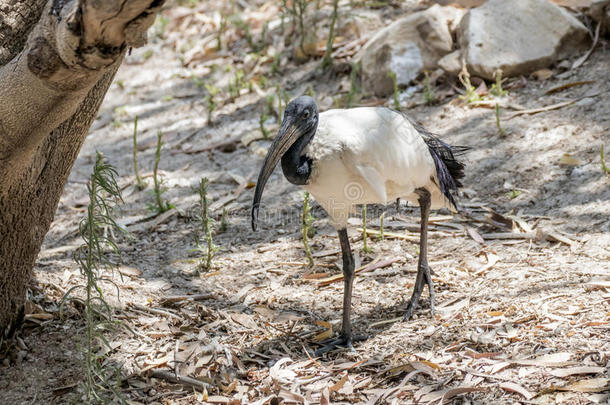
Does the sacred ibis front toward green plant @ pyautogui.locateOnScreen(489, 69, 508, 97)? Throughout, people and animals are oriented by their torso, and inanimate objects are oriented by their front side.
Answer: no

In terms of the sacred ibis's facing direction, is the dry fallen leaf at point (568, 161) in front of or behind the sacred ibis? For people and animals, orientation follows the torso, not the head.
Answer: behind

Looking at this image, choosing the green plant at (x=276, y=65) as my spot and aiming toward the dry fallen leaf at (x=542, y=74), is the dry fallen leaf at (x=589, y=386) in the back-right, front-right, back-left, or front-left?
front-right

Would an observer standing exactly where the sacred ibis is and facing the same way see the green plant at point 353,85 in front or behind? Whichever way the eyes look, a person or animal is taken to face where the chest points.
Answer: behind

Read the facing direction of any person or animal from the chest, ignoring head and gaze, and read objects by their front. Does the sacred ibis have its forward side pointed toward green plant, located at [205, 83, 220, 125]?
no

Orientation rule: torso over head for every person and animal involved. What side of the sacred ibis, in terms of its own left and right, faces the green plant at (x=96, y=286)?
front

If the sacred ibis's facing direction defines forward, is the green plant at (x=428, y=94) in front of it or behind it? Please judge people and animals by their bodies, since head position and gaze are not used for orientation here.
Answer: behind

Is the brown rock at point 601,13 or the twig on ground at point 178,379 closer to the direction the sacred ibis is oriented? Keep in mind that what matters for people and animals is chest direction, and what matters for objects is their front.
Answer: the twig on ground

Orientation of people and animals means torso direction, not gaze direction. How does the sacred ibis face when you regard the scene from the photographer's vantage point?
facing the viewer and to the left of the viewer

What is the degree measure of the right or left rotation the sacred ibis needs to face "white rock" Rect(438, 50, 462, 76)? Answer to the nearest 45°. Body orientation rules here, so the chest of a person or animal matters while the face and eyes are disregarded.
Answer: approximately 135° to its right

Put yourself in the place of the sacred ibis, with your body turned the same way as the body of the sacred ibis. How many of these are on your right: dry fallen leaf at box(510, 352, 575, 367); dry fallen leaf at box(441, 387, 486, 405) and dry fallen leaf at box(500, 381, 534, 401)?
0

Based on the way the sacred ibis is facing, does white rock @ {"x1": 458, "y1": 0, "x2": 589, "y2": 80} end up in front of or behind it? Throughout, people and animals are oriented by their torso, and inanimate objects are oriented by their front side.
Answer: behind

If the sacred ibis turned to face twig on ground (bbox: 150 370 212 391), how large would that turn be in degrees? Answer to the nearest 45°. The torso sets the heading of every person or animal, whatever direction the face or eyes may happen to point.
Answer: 0° — it already faces it

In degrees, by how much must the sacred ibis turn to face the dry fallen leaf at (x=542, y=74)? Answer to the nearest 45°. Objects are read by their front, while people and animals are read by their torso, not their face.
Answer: approximately 180°
